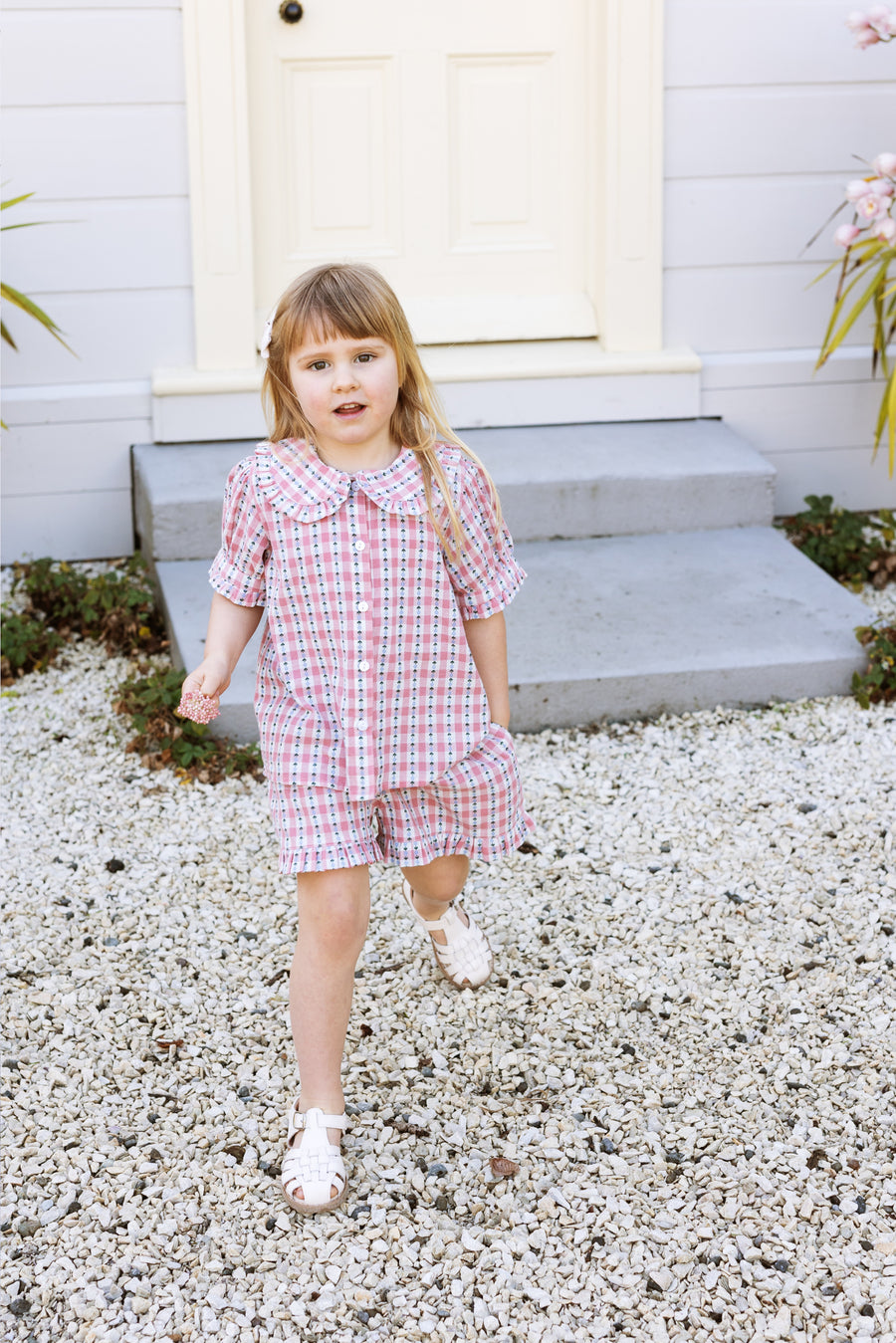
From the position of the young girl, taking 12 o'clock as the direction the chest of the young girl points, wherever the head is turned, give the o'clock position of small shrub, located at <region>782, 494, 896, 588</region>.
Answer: The small shrub is roughly at 7 o'clock from the young girl.

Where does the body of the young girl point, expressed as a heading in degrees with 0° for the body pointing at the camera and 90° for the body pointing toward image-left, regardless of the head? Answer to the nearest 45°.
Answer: approximately 0°

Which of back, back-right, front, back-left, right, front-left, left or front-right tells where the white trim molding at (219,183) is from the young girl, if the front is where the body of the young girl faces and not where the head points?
back

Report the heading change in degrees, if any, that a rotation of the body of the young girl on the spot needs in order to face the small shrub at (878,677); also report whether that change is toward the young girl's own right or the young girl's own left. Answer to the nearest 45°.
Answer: approximately 135° to the young girl's own left

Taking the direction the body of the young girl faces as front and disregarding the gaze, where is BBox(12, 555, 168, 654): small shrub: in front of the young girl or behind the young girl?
behind

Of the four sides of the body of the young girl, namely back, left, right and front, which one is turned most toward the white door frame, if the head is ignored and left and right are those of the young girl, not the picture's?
back
